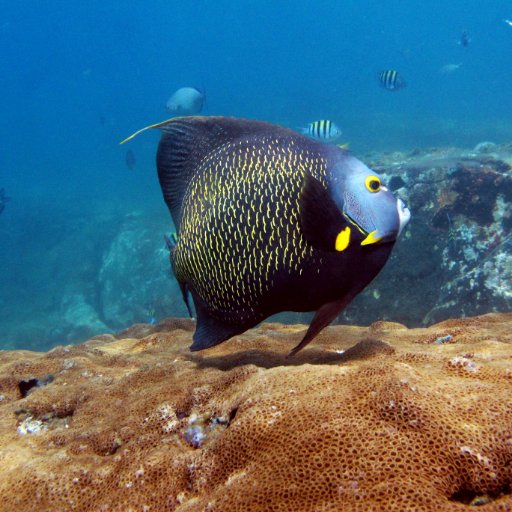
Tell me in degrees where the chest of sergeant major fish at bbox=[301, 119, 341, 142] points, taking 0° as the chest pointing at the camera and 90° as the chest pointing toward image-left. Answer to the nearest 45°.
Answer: approximately 270°

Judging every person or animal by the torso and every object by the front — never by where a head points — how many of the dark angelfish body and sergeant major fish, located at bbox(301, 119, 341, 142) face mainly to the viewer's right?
2

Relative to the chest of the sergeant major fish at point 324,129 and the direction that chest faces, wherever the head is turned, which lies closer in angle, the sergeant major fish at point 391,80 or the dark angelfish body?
the sergeant major fish

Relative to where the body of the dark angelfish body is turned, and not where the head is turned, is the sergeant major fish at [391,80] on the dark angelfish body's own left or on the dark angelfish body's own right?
on the dark angelfish body's own left

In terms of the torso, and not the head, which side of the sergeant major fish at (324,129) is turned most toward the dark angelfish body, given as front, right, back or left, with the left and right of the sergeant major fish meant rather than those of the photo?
right

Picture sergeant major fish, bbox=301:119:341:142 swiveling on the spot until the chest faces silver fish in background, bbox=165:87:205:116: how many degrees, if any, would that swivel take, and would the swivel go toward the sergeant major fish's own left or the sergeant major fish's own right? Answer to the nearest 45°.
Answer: approximately 135° to the sergeant major fish's own left

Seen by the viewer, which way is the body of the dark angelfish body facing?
to the viewer's right
